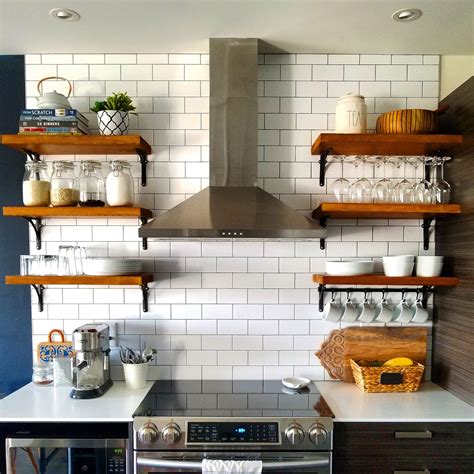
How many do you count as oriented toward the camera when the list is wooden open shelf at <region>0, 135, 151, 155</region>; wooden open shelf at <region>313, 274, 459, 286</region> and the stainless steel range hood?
3

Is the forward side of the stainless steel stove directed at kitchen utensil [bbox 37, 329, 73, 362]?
no

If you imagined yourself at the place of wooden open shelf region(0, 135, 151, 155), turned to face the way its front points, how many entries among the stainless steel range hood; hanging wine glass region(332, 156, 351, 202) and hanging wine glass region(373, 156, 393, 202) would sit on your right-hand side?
0

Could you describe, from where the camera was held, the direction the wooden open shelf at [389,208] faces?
facing the viewer

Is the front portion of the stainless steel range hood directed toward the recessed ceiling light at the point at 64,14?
no

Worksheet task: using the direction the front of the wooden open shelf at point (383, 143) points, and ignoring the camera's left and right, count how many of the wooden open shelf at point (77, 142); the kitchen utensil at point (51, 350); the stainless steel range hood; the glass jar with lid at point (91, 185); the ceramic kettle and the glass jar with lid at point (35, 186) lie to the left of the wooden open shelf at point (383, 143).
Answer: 0

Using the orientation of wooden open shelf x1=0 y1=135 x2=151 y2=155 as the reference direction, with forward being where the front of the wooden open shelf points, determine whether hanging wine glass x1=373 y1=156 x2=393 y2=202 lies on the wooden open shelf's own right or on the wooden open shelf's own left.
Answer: on the wooden open shelf's own left

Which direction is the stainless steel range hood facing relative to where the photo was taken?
toward the camera

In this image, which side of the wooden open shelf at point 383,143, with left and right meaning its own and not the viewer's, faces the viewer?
front

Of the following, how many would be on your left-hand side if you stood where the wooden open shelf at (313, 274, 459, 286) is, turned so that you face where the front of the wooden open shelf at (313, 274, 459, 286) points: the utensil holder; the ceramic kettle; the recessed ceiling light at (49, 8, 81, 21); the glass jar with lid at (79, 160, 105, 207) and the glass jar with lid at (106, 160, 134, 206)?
0

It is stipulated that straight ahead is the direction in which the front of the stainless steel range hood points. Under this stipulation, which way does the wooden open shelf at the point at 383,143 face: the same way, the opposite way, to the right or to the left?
the same way

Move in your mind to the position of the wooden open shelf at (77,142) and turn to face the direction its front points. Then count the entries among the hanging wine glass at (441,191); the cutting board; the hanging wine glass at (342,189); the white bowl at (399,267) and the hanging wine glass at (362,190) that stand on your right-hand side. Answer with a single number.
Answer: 0

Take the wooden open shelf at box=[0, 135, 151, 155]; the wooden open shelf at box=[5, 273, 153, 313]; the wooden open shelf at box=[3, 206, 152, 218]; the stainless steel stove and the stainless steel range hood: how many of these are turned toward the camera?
5

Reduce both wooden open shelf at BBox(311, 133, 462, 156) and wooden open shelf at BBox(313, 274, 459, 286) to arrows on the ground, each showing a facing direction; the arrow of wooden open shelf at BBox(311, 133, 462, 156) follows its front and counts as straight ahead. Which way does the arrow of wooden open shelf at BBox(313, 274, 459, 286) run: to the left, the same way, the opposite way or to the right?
the same way

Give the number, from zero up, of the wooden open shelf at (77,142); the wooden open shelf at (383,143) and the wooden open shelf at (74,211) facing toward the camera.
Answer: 3

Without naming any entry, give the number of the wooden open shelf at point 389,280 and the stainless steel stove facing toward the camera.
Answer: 2
